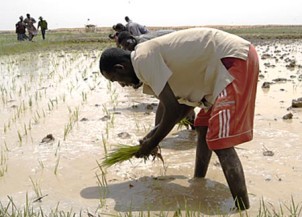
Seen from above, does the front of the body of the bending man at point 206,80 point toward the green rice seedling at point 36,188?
yes

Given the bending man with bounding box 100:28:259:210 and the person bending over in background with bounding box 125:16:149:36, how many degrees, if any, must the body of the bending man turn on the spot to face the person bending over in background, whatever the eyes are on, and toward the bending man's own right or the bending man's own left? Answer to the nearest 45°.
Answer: approximately 90° to the bending man's own right

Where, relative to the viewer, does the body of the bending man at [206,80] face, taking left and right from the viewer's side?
facing to the left of the viewer
